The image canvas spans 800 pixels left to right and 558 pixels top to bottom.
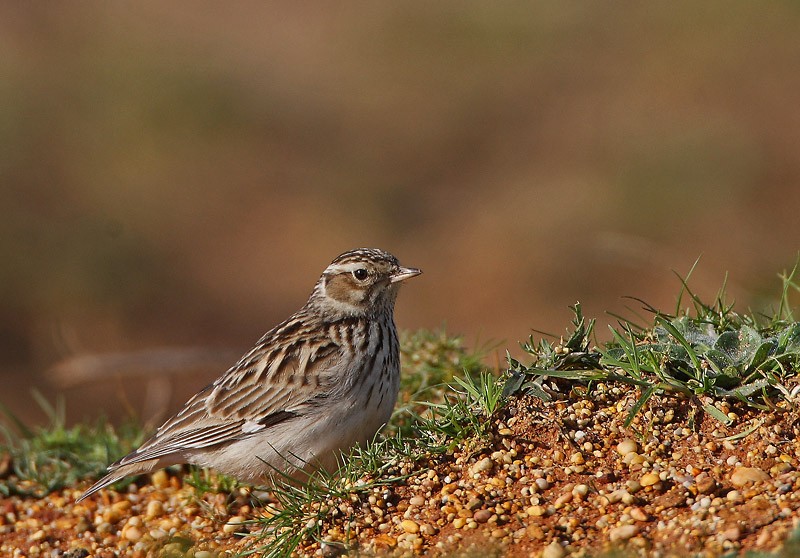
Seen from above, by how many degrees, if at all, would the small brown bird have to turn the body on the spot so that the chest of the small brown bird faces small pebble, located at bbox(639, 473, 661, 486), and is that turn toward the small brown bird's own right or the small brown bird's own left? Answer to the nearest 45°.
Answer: approximately 45° to the small brown bird's own right

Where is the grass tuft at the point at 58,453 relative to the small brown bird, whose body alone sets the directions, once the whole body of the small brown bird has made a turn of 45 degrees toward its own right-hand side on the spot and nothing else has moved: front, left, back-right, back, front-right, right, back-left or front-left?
back

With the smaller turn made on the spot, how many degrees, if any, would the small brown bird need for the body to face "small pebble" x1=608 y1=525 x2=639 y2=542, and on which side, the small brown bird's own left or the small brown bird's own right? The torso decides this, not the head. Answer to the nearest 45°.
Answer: approximately 45° to the small brown bird's own right

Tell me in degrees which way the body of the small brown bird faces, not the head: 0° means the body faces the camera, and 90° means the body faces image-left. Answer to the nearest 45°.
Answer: approximately 270°

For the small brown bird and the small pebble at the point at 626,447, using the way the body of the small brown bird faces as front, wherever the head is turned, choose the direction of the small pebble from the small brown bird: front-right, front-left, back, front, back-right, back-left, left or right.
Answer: front-right

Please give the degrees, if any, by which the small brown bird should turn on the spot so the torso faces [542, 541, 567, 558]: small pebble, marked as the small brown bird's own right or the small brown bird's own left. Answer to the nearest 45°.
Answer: approximately 45° to the small brown bird's own right

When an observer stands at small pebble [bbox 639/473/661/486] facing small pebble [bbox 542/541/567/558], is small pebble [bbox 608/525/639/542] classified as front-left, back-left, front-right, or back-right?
front-left

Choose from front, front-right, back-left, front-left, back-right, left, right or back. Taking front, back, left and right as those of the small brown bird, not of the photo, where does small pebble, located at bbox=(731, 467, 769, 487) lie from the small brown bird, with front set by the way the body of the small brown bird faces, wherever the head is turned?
front-right

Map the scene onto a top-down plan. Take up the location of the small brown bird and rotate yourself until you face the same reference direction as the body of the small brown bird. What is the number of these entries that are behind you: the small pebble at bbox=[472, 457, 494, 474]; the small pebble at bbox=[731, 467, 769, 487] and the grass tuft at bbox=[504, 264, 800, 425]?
0

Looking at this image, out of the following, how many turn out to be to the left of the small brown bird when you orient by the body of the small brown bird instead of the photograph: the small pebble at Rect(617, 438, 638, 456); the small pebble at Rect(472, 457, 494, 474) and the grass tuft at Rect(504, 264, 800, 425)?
0

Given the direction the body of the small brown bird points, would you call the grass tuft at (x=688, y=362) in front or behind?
in front
